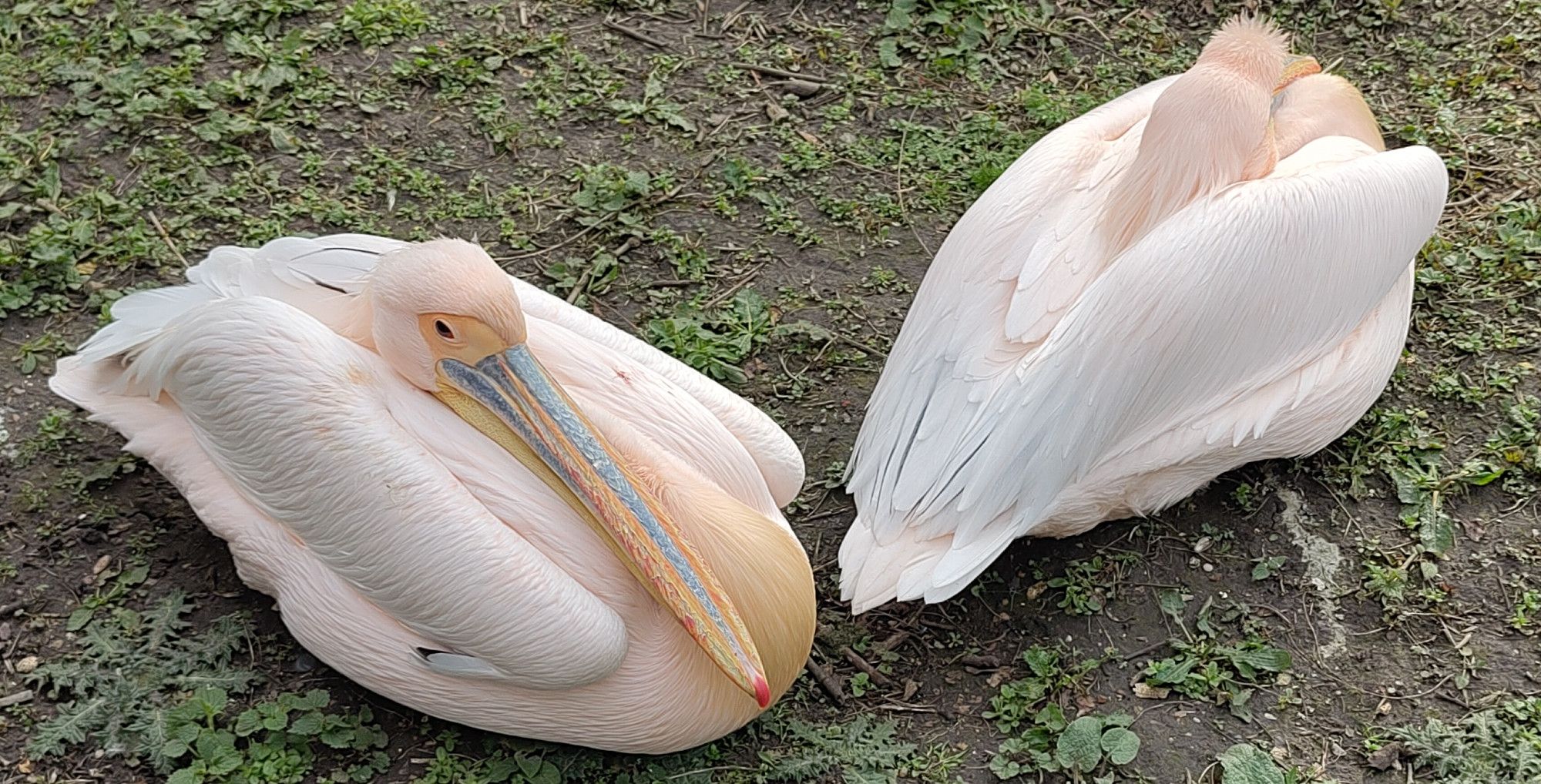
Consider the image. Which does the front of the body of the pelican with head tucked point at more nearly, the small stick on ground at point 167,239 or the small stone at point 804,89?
the small stone

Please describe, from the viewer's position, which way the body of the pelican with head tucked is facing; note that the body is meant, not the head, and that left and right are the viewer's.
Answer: facing away from the viewer and to the right of the viewer

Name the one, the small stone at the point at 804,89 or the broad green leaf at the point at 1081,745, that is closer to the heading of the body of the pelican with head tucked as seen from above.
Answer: the small stone

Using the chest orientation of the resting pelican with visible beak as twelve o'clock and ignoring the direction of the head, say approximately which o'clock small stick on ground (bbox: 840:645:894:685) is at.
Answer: The small stick on ground is roughly at 11 o'clock from the resting pelican with visible beak.

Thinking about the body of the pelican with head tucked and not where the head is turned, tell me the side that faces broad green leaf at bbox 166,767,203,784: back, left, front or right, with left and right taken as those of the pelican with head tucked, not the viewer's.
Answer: back

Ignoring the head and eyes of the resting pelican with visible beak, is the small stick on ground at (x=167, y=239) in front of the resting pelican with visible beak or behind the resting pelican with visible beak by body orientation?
behind

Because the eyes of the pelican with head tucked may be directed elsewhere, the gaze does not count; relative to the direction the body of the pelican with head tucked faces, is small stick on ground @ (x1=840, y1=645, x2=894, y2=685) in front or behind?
behind

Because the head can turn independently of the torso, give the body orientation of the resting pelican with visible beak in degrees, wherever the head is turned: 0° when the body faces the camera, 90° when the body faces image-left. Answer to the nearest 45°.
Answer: approximately 315°

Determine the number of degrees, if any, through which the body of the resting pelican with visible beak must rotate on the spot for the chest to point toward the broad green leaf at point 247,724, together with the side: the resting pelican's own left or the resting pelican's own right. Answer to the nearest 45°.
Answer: approximately 135° to the resting pelican's own right

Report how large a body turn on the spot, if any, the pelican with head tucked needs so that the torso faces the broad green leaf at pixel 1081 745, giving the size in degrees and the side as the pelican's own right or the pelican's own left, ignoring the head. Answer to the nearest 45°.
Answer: approximately 135° to the pelican's own right

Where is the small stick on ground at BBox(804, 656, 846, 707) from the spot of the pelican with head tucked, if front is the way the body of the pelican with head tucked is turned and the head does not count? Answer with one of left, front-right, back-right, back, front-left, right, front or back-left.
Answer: back
